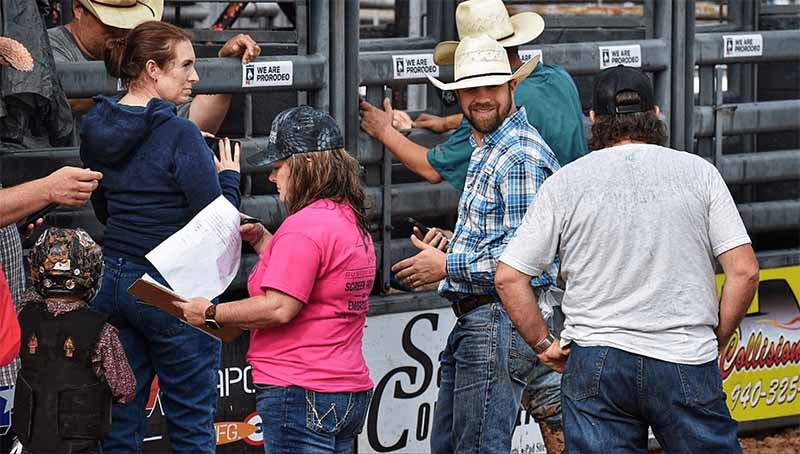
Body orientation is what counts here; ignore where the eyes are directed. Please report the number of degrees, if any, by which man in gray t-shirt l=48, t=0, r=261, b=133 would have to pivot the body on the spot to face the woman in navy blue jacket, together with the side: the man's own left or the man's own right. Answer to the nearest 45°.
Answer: approximately 45° to the man's own right

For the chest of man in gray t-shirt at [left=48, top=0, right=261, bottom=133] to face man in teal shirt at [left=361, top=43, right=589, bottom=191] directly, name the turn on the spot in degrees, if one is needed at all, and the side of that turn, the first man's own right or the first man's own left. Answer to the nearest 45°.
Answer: approximately 45° to the first man's own left

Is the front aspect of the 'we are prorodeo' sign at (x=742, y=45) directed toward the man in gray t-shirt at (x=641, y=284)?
yes

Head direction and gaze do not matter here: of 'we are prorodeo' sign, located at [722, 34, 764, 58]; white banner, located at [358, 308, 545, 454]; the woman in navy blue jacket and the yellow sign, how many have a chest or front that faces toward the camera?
3

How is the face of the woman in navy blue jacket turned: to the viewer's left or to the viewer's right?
to the viewer's right

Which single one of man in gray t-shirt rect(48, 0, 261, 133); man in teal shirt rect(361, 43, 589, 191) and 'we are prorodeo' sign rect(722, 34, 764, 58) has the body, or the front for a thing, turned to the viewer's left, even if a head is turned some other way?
the man in teal shirt

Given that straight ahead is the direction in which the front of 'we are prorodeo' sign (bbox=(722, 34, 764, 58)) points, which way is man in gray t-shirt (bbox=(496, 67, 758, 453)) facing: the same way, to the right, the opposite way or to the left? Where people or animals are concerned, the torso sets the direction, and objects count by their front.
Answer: the opposite way

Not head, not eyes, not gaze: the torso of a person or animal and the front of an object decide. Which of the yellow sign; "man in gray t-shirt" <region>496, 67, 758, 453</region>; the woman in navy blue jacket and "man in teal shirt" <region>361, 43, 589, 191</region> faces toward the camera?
the yellow sign

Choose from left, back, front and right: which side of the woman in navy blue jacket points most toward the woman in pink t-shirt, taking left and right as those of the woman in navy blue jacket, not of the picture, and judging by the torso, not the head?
right

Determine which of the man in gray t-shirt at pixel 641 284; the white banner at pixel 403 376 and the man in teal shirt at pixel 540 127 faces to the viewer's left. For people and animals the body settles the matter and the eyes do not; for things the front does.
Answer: the man in teal shirt

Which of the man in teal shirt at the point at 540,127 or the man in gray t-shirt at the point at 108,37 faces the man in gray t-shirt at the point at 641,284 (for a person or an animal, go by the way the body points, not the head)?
the man in gray t-shirt at the point at 108,37

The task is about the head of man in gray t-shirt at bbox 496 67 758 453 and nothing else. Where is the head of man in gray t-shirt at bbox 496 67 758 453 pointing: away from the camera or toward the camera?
away from the camera

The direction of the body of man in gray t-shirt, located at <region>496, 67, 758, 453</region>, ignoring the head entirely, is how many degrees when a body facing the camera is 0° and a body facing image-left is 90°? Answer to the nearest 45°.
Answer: approximately 180°
